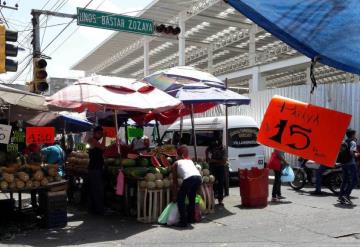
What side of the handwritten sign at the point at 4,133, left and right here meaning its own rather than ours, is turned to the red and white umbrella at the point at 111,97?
left

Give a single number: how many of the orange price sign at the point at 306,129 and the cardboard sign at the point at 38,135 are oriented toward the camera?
2

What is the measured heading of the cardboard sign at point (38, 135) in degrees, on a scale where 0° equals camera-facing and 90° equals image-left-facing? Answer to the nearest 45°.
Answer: approximately 0°

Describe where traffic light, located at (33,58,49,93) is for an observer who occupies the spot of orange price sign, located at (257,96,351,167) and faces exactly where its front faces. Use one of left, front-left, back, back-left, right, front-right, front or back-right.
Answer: back-right

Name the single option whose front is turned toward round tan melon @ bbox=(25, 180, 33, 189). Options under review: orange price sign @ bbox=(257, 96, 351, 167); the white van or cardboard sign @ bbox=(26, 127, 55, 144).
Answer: the cardboard sign
